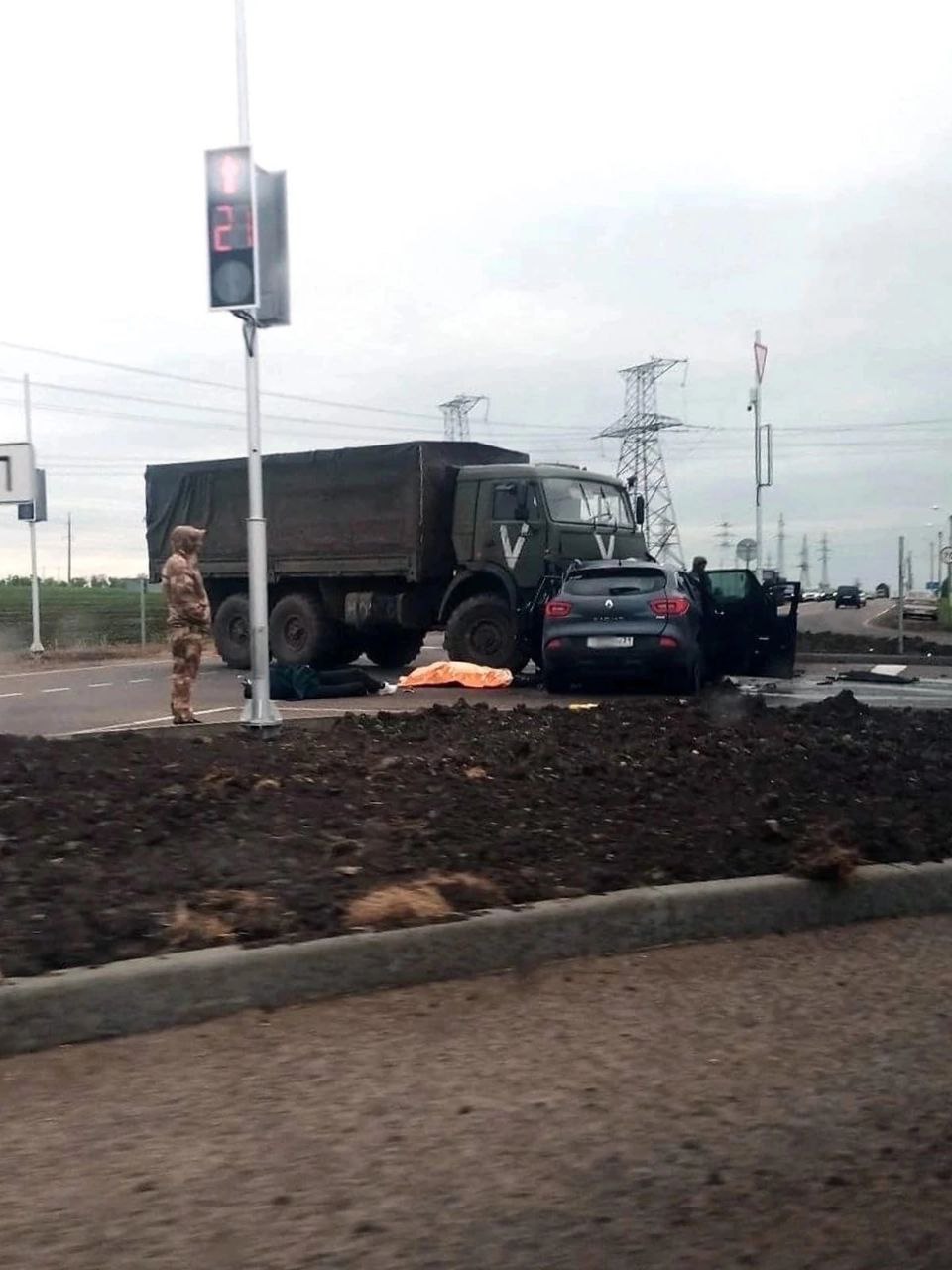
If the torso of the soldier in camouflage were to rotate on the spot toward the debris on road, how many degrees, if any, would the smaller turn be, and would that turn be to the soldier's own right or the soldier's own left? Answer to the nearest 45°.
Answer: approximately 45° to the soldier's own left

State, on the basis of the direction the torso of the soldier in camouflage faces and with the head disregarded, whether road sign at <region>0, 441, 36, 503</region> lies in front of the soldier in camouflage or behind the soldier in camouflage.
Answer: behind

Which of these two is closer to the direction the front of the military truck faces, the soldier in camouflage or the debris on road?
the debris on road

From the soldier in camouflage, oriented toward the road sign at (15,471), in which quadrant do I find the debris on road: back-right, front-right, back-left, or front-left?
back-right

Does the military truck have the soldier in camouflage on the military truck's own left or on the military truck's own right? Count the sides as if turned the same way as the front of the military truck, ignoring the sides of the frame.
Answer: on the military truck's own right

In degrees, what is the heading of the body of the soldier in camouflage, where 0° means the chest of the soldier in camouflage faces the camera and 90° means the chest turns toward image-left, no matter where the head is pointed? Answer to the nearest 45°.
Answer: approximately 270°

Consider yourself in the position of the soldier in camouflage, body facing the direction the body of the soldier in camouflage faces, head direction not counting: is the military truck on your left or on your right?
on your left

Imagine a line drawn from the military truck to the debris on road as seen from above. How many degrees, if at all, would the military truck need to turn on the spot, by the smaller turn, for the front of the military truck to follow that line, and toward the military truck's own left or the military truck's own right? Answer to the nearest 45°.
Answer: approximately 45° to the military truck's own left

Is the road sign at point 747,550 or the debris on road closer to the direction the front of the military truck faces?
the debris on road

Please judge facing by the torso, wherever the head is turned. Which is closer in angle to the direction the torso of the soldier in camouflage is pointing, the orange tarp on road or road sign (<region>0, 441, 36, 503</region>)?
the orange tarp on road

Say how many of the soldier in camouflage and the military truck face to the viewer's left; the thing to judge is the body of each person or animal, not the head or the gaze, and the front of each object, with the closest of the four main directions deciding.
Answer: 0

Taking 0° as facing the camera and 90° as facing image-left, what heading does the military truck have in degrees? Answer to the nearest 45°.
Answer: approximately 315°
